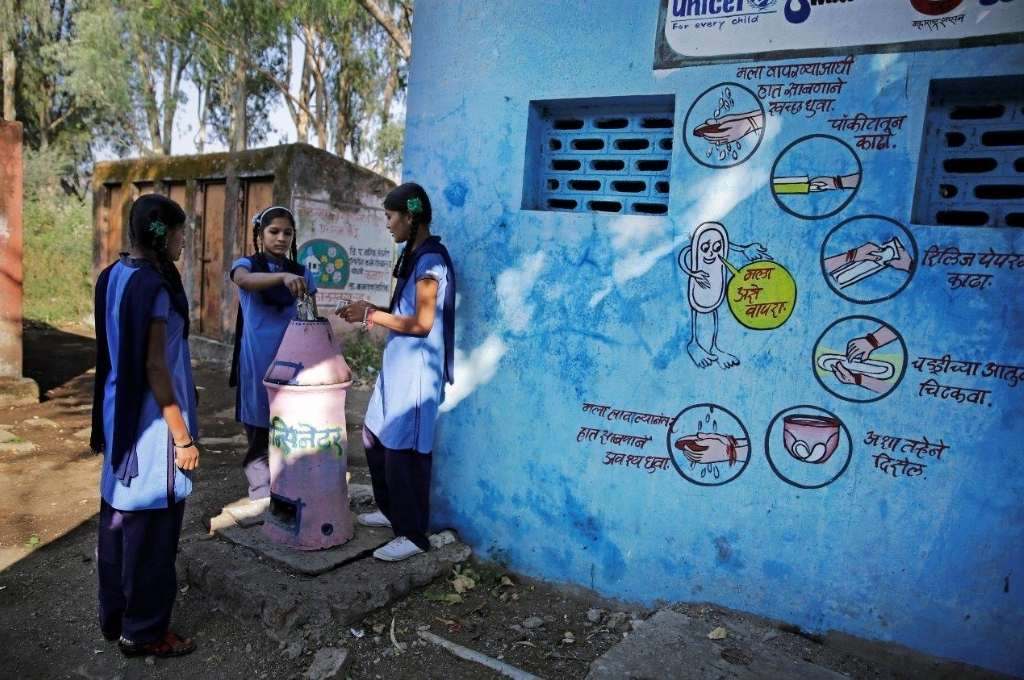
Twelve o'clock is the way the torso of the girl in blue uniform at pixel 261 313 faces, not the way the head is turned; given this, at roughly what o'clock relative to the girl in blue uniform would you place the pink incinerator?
The pink incinerator is roughly at 11 o'clock from the girl in blue uniform.

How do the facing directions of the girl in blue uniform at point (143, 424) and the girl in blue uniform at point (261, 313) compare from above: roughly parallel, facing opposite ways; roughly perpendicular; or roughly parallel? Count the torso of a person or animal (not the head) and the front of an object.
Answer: roughly perpendicular

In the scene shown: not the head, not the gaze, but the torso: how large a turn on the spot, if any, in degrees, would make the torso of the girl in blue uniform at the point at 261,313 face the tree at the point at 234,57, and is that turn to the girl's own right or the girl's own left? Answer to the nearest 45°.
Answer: approximately 135° to the girl's own left

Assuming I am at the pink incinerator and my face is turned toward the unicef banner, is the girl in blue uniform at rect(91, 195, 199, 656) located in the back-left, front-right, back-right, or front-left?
back-right

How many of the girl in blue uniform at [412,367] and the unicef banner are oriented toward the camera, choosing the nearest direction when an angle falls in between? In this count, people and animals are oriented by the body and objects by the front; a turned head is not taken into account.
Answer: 1

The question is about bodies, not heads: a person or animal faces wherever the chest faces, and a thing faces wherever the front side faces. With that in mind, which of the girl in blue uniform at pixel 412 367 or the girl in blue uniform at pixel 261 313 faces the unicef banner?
the girl in blue uniform at pixel 261 313

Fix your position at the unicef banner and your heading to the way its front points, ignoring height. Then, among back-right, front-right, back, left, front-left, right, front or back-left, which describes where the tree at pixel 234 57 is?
back-right

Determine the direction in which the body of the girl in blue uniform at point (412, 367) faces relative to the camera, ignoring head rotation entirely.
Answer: to the viewer's left

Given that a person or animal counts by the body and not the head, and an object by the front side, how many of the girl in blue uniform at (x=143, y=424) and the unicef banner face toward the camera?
1

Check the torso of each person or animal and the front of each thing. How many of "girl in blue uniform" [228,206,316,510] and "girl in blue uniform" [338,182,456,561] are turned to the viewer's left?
1

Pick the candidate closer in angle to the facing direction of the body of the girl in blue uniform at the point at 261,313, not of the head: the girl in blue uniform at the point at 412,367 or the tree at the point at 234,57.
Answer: the girl in blue uniform

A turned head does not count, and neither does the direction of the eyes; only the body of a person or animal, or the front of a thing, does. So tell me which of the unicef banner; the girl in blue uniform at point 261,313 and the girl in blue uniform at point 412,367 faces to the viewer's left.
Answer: the girl in blue uniform at point 412,367

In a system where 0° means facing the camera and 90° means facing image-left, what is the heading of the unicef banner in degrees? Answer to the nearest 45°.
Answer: approximately 0°
